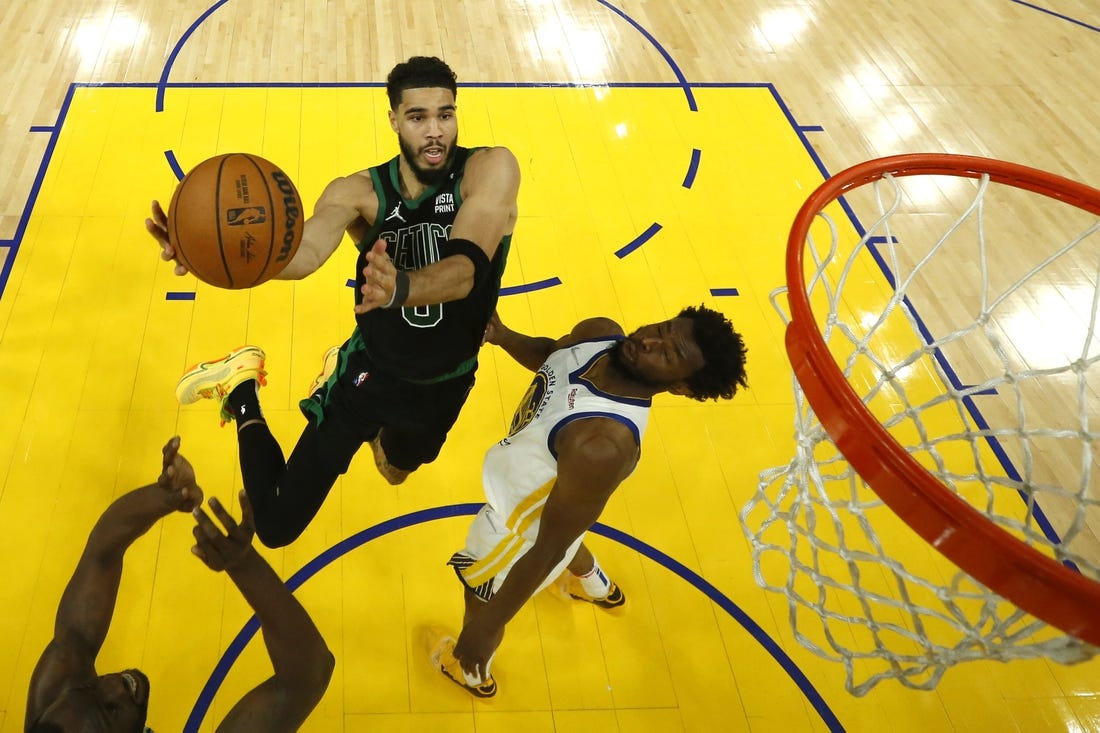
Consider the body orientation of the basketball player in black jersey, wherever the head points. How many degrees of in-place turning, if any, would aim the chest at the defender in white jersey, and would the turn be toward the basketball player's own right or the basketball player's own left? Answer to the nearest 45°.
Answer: approximately 45° to the basketball player's own left

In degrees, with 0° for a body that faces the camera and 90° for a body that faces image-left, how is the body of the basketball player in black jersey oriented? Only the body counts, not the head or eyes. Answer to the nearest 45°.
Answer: approximately 0°
